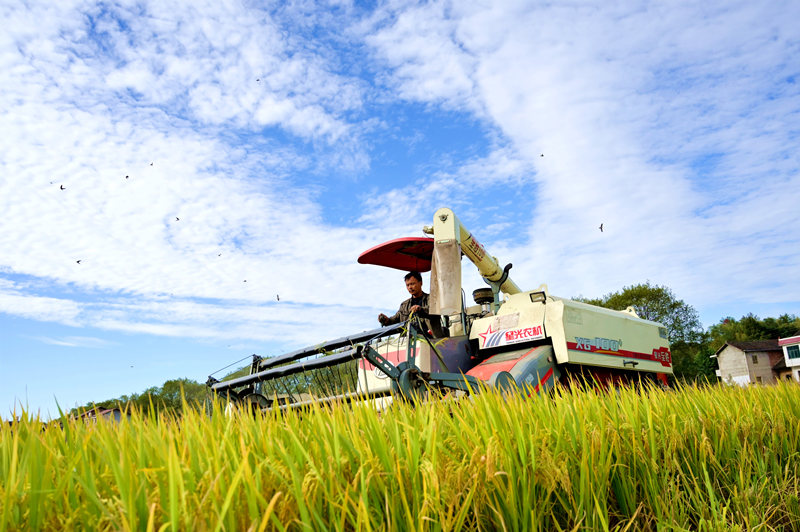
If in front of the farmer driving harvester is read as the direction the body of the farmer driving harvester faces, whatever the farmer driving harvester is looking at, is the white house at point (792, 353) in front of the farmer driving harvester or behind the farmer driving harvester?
behind

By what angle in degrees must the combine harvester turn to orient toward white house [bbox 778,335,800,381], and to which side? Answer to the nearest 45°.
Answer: approximately 180°

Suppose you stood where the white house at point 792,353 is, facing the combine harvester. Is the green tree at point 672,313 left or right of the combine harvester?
right

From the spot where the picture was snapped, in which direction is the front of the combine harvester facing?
facing the viewer and to the left of the viewer
